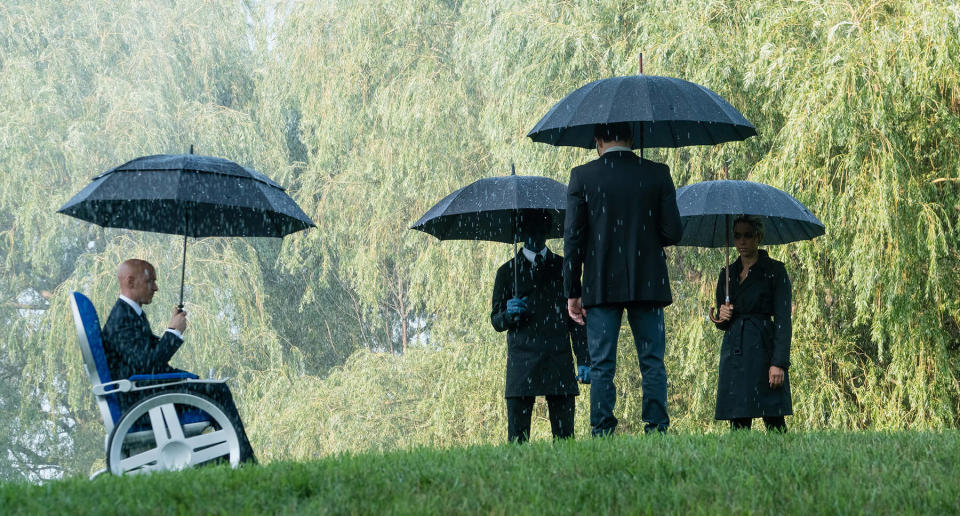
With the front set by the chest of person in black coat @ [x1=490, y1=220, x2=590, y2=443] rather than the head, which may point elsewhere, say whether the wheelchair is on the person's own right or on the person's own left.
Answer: on the person's own right

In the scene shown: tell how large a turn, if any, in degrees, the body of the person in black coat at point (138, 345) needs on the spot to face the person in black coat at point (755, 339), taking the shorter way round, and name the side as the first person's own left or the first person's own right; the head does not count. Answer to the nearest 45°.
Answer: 0° — they already face them

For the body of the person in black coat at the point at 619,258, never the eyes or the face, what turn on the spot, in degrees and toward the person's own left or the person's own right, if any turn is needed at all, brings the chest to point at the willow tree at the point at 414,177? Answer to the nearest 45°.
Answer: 0° — they already face it

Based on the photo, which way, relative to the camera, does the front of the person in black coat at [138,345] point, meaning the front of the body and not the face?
to the viewer's right

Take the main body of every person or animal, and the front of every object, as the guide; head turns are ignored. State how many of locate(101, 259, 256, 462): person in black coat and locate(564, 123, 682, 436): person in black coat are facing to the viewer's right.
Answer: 1

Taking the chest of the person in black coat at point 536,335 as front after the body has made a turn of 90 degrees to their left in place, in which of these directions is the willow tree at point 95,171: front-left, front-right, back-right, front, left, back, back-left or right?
back-left

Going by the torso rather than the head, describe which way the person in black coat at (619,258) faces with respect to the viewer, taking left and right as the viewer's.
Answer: facing away from the viewer

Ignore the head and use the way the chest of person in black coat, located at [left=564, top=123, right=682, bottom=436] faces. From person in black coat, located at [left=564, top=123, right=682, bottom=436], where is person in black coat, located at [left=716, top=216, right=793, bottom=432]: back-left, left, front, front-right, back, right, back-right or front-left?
front-right

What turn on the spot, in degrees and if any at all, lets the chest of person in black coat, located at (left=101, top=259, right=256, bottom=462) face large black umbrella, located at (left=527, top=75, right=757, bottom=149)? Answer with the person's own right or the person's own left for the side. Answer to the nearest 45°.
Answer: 0° — they already face it

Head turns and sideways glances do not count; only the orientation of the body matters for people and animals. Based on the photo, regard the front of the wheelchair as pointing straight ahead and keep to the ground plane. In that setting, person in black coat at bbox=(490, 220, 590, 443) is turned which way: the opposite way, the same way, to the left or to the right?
to the right

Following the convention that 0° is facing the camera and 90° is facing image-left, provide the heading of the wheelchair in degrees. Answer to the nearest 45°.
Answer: approximately 270°

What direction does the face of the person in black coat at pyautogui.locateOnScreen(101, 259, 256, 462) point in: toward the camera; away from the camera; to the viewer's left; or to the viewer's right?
to the viewer's right

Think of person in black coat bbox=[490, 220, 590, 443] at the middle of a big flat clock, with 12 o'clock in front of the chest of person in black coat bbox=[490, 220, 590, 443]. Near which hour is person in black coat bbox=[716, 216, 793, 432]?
person in black coat bbox=[716, 216, 793, 432] is roughly at 9 o'clock from person in black coat bbox=[490, 220, 590, 443].

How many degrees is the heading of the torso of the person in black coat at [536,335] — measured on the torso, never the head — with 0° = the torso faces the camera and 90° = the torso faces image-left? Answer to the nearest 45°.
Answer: approximately 0°
